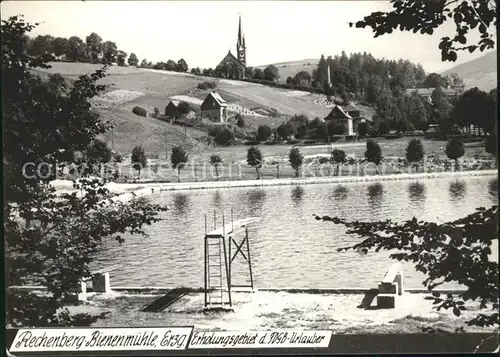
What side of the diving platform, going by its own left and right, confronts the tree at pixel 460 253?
right

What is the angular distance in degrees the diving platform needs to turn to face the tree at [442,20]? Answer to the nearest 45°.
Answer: approximately 90° to its right

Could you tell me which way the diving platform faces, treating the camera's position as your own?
facing away from the viewer and to the right of the viewer

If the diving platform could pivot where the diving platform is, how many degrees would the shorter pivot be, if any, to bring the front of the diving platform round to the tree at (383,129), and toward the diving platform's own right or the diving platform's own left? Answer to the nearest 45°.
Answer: approximately 45° to the diving platform's own right

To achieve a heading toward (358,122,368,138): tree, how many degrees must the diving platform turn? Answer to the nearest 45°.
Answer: approximately 45° to its right
